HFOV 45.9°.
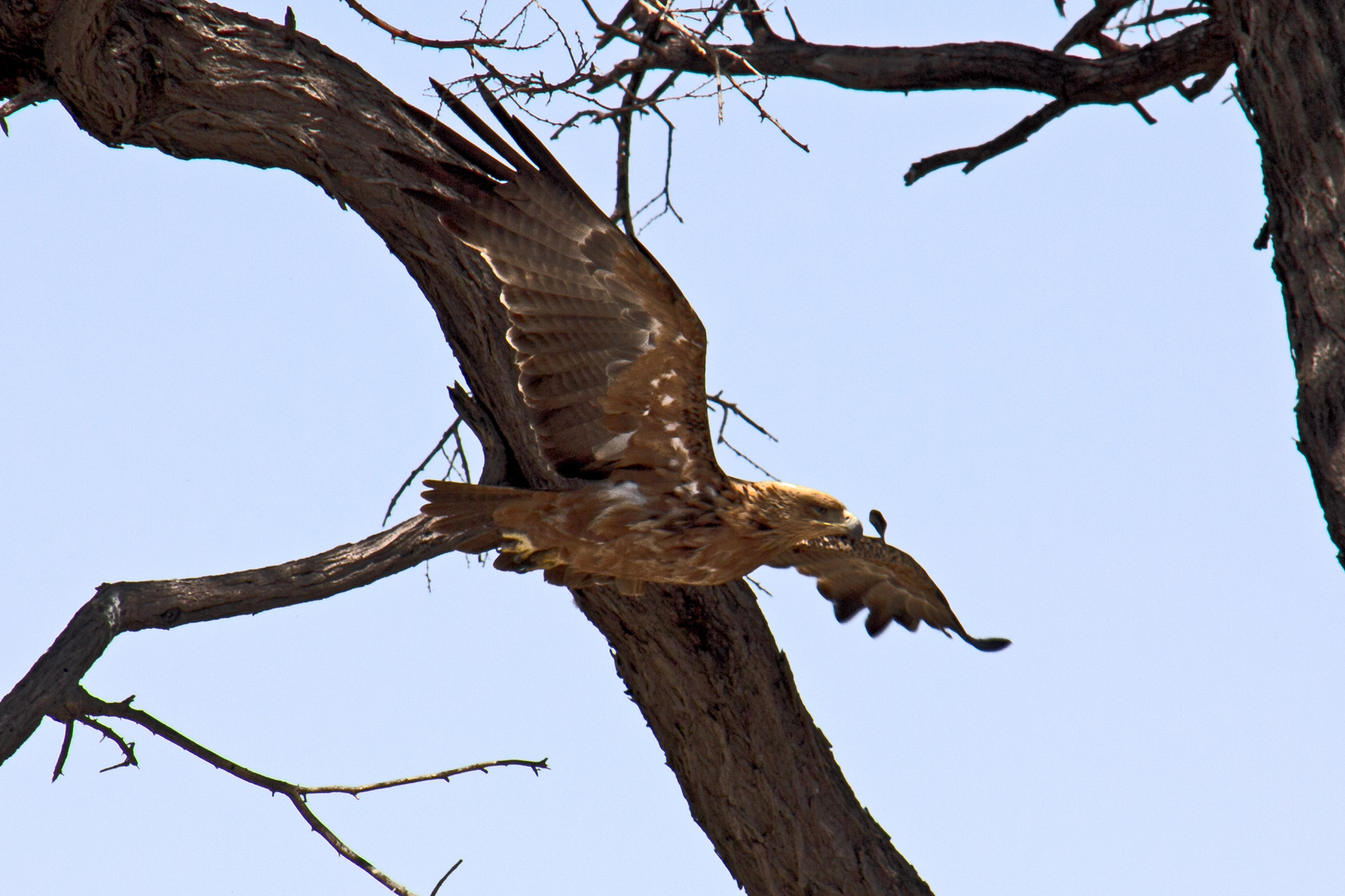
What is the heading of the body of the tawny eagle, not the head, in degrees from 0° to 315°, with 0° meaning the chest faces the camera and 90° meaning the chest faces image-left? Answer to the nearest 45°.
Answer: approximately 270°

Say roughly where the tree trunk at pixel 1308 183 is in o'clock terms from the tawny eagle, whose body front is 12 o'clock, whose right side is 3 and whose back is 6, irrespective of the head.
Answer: The tree trunk is roughly at 12 o'clock from the tawny eagle.
